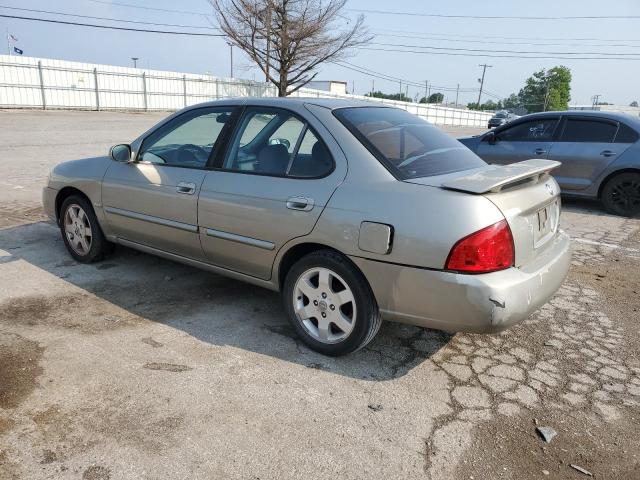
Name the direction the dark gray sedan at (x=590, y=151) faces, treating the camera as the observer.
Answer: facing to the left of the viewer

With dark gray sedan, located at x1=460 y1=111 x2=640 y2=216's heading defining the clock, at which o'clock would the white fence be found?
The white fence is roughly at 1 o'clock from the dark gray sedan.

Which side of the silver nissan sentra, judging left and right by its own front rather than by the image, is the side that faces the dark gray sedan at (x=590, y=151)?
right

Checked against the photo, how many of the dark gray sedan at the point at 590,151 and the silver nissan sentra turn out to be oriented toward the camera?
0

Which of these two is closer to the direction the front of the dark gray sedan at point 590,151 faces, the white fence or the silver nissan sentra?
the white fence

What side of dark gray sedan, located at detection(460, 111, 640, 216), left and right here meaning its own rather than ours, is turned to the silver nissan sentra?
left

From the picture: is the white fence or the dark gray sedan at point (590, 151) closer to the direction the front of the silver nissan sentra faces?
the white fence

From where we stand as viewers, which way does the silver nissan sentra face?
facing away from the viewer and to the left of the viewer

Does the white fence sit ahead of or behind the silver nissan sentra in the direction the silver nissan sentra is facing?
ahead
